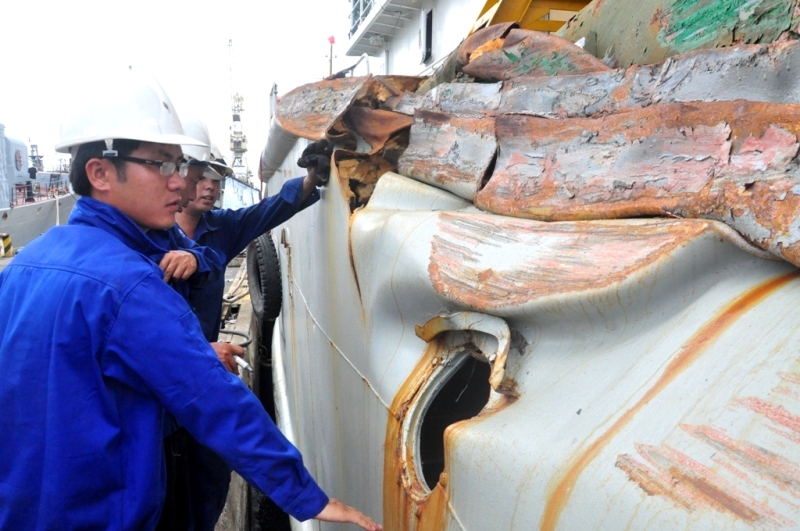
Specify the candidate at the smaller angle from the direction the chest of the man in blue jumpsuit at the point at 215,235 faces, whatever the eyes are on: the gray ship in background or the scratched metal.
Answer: the scratched metal

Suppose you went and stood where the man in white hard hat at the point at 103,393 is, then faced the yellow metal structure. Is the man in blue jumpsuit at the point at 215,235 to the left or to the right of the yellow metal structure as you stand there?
left

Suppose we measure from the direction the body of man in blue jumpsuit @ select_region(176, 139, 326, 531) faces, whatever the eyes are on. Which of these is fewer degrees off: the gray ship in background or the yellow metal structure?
the yellow metal structure

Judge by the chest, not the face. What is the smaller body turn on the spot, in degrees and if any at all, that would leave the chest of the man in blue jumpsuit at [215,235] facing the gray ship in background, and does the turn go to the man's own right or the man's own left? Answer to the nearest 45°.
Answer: approximately 135° to the man's own left

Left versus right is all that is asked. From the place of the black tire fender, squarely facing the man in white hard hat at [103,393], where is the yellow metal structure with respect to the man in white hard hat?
left

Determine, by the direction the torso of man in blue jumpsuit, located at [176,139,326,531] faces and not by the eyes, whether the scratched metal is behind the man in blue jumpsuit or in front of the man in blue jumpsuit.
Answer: in front
